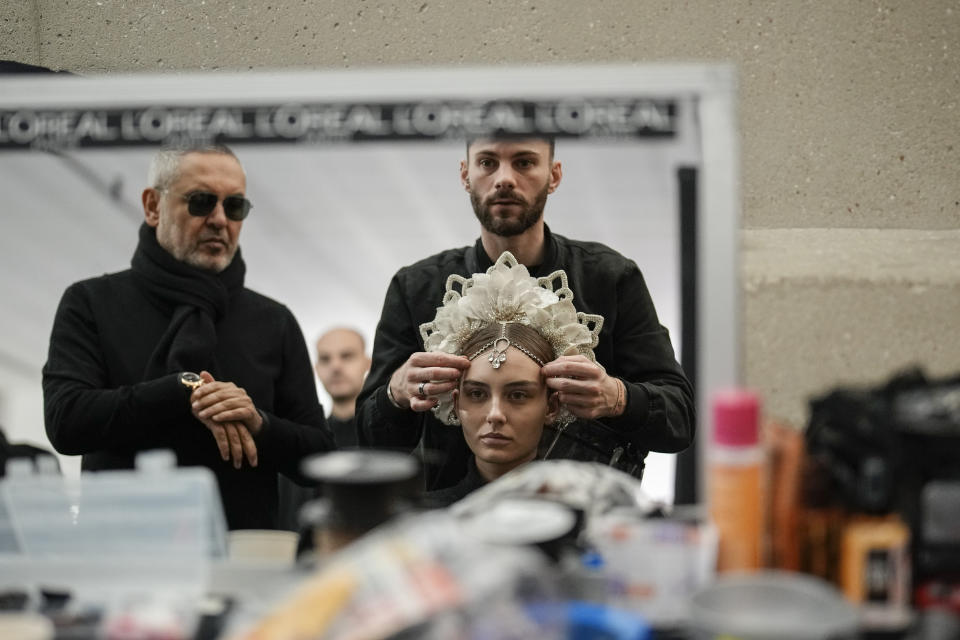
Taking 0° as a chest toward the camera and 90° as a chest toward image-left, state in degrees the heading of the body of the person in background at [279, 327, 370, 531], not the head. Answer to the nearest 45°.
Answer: approximately 0°

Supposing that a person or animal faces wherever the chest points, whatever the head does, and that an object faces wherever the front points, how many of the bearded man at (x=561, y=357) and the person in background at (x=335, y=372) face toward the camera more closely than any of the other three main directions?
2

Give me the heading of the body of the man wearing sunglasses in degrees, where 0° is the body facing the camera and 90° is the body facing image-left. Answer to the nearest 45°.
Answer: approximately 315°

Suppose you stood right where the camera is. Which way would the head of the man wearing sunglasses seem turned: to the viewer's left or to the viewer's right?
to the viewer's right
